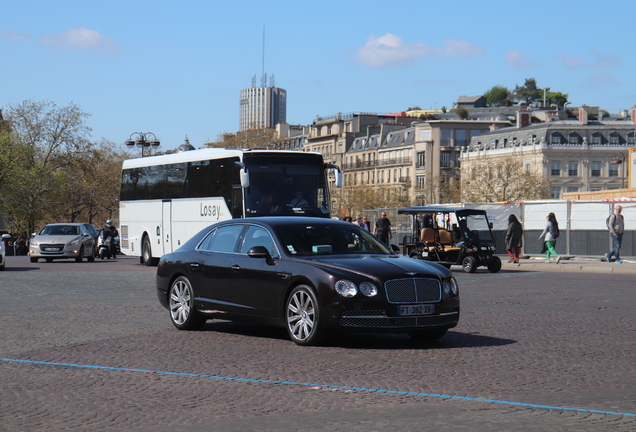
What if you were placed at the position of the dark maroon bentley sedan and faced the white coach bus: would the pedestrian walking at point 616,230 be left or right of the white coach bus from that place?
right

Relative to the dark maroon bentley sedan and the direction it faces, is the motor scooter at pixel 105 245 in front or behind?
behind

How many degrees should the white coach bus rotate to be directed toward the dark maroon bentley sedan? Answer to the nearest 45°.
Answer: approximately 45° to its right

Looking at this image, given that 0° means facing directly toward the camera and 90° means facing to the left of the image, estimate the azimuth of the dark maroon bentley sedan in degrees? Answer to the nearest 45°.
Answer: approximately 315°

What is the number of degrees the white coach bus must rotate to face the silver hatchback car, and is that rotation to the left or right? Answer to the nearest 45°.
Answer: approximately 180°
